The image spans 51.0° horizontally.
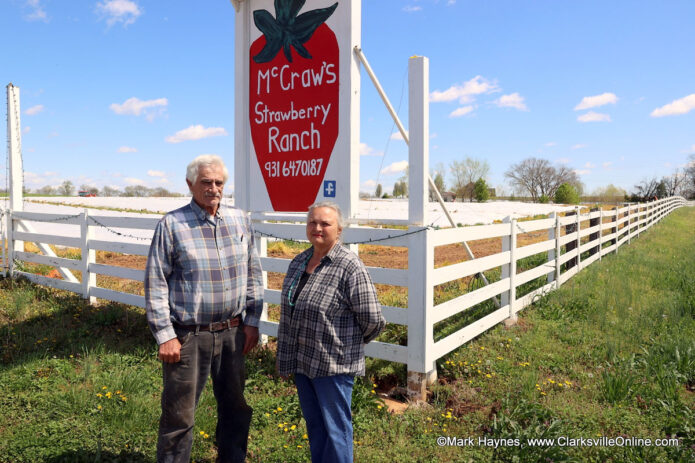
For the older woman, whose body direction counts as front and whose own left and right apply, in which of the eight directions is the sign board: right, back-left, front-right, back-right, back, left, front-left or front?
back-right

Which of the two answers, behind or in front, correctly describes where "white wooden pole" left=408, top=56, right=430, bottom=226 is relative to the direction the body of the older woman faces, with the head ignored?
behind

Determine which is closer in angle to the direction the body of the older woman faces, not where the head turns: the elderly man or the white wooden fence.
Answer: the elderly man

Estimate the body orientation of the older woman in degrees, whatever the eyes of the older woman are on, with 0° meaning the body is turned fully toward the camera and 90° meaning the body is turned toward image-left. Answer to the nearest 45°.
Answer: approximately 45°

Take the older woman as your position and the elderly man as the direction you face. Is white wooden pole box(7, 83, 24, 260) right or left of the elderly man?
right

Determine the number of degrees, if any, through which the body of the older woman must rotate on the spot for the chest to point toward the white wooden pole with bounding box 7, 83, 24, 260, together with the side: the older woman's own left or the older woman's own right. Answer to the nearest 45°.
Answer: approximately 90° to the older woman's own right
